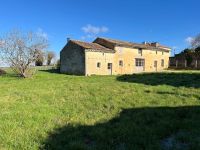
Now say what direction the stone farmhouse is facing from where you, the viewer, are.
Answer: facing the viewer and to the right of the viewer
